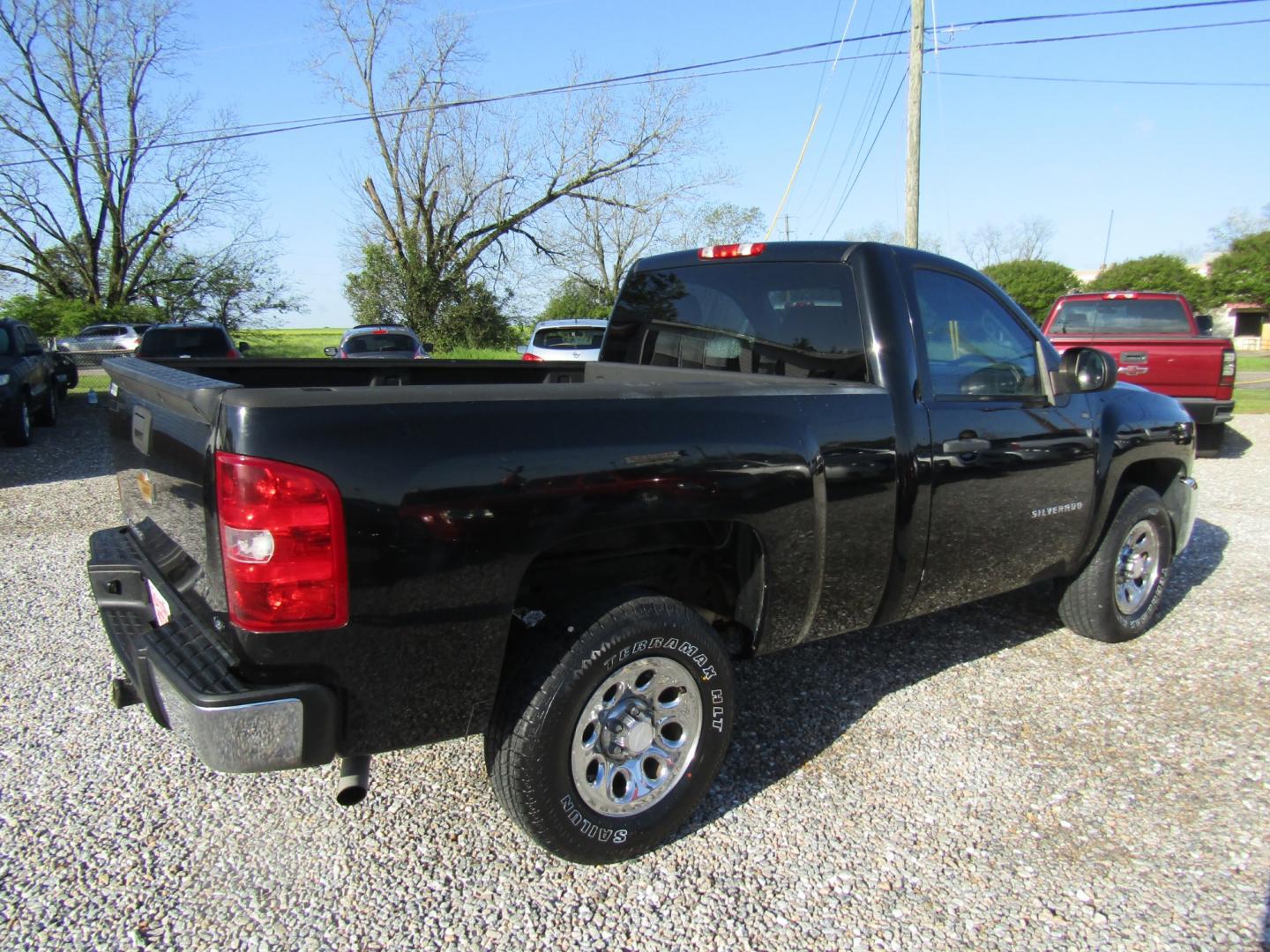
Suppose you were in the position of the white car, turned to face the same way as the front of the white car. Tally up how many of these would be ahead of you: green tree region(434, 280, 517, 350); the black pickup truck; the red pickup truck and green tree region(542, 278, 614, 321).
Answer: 2

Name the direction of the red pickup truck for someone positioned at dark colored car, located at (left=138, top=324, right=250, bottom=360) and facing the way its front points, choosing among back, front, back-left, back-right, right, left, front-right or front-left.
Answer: back-right

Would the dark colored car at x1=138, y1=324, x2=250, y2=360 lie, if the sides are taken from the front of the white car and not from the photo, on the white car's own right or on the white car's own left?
on the white car's own left

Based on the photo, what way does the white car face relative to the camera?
away from the camera

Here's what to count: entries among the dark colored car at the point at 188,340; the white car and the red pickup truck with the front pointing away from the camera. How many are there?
3

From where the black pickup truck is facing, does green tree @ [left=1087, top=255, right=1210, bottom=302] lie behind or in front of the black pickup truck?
in front

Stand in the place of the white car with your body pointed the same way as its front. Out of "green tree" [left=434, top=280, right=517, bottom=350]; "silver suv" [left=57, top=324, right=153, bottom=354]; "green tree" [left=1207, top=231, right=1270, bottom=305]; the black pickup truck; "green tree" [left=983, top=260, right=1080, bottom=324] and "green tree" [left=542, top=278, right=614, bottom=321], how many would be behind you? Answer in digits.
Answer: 1

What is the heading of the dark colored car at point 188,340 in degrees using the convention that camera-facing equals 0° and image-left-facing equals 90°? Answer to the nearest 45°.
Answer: approximately 180°

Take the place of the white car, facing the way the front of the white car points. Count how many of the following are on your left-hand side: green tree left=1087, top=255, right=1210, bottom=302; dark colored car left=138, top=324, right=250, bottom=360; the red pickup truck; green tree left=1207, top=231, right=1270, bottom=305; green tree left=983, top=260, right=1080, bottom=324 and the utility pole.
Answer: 1

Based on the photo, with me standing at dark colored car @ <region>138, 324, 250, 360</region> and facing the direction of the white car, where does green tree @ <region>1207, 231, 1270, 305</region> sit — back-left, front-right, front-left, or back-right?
front-left

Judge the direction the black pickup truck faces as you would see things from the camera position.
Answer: facing away from the viewer and to the right of the viewer

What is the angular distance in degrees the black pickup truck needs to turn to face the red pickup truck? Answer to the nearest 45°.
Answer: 0° — it already faces it

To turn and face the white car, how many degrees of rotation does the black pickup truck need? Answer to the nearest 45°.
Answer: approximately 45° to its left

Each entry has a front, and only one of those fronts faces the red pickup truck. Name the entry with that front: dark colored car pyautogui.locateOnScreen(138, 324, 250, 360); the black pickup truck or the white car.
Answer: the black pickup truck

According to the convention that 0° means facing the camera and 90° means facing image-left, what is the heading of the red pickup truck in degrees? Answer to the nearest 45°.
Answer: approximately 180°

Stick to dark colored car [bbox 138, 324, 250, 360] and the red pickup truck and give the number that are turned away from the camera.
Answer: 2

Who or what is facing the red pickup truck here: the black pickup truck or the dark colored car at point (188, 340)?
the black pickup truck

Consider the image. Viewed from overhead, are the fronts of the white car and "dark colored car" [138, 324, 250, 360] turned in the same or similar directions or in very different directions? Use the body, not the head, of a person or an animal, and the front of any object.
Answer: same or similar directions
